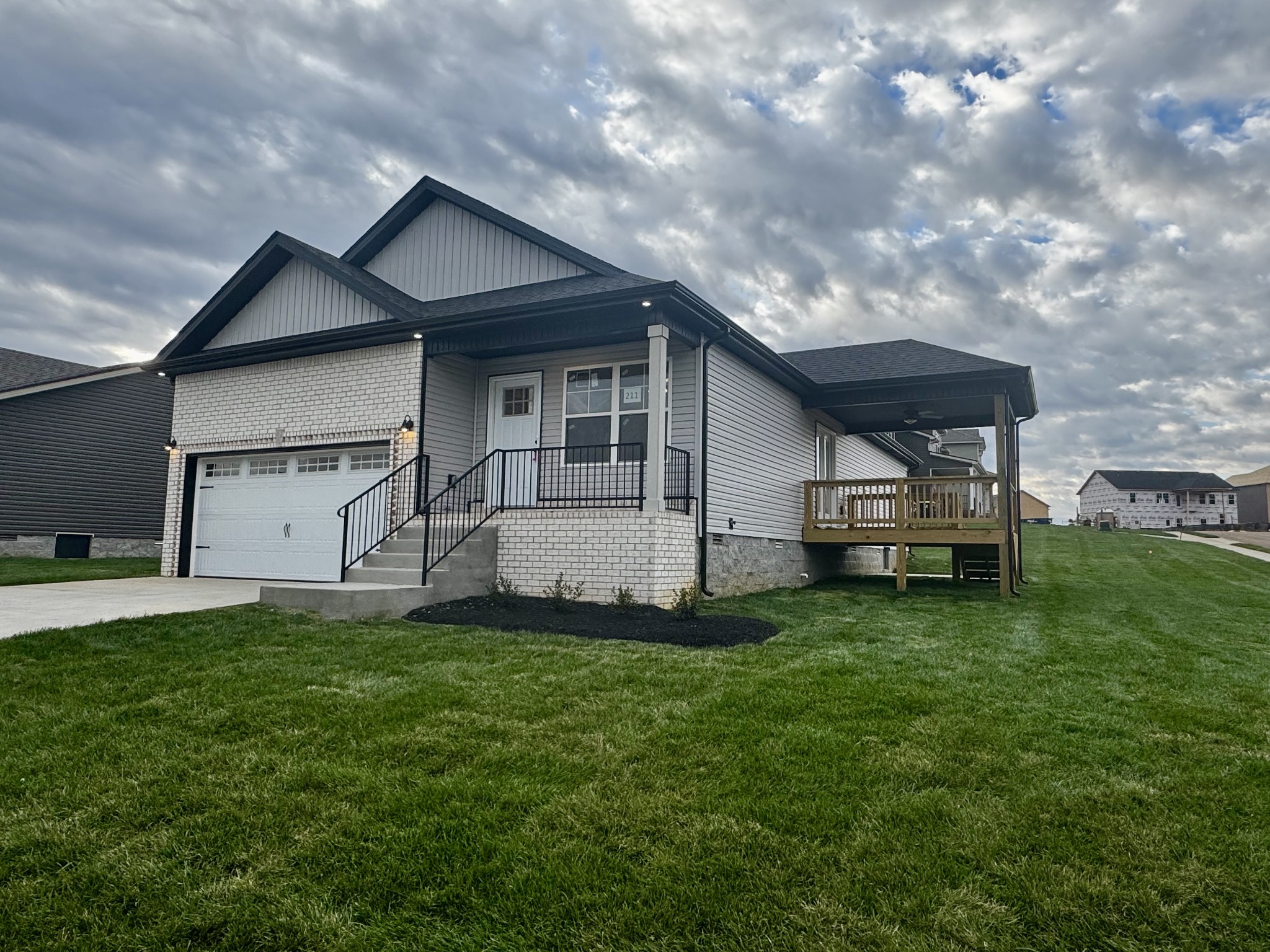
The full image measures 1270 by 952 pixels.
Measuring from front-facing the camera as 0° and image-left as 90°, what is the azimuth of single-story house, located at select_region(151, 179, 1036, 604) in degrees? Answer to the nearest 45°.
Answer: approximately 45°

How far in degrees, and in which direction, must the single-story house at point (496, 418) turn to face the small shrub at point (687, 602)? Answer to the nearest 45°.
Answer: approximately 90° to its left

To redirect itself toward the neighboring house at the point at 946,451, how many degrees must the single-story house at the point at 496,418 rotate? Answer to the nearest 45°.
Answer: approximately 180°

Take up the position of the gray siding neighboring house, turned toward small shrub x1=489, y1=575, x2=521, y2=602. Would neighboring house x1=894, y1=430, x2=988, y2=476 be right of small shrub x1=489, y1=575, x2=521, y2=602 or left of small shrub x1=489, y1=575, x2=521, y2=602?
left

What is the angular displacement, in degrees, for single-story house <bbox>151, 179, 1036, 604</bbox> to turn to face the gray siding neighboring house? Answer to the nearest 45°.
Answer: approximately 90° to its right

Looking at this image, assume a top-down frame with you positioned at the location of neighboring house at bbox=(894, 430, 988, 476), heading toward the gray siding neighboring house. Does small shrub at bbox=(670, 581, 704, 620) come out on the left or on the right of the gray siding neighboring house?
left
